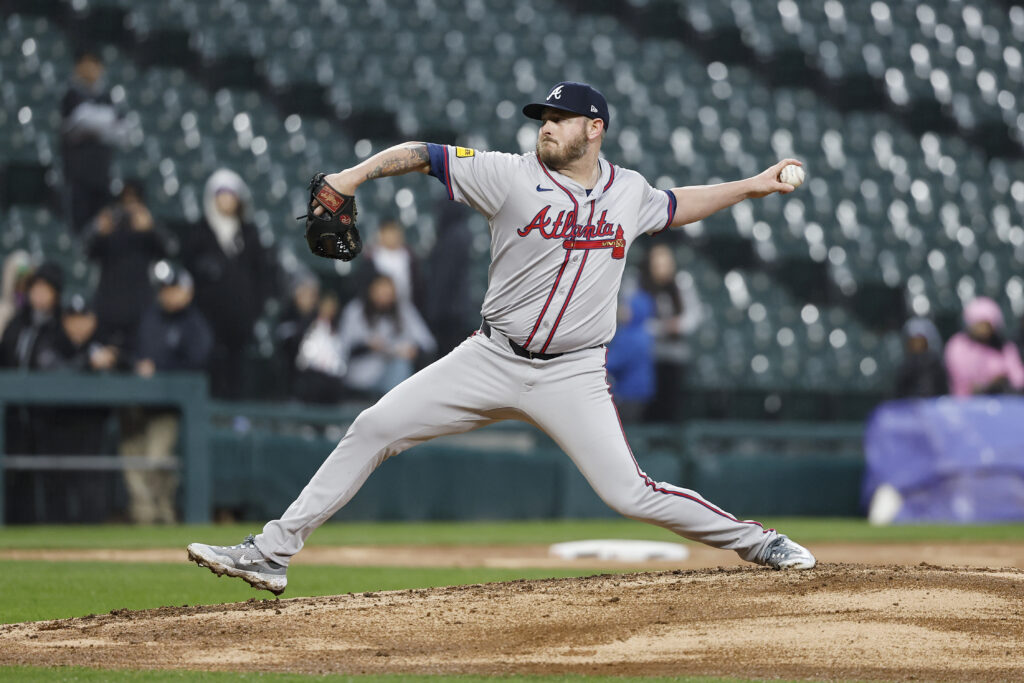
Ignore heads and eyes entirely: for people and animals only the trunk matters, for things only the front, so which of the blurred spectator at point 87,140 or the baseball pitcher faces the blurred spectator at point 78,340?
the blurred spectator at point 87,140

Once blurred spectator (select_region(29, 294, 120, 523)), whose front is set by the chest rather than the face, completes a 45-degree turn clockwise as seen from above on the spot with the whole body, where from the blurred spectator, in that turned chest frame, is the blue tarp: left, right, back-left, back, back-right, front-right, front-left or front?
back-left

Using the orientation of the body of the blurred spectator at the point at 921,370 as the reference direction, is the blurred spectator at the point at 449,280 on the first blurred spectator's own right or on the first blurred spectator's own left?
on the first blurred spectator's own right

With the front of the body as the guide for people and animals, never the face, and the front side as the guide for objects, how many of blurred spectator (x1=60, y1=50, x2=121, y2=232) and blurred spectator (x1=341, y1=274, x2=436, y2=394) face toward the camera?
2

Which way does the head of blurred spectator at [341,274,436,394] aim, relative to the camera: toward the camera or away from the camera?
toward the camera

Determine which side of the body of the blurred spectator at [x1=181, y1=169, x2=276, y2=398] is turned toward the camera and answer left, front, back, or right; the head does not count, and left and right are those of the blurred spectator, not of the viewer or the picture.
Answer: front

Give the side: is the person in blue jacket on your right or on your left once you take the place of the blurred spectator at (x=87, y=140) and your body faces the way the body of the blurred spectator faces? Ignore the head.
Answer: on your left

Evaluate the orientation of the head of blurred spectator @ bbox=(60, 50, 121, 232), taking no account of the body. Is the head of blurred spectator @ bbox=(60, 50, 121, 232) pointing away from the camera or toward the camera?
toward the camera

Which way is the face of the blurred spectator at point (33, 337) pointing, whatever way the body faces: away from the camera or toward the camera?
toward the camera

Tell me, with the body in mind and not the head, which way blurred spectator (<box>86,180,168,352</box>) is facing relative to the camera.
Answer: toward the camera

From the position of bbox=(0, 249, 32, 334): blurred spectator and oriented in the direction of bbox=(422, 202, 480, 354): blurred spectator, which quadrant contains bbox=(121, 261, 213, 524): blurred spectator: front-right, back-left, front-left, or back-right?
front-right

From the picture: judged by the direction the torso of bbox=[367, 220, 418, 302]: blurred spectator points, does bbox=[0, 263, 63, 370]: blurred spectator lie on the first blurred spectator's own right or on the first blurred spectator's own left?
on the first blurred spectator's own right

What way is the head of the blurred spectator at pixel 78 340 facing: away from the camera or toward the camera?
toward the camera

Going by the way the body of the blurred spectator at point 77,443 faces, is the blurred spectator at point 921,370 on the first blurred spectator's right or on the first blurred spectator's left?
on the first blurred spectator's left

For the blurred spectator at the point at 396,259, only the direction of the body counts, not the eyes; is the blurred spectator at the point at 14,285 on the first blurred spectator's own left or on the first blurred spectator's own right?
on the first blurred spectator's own right

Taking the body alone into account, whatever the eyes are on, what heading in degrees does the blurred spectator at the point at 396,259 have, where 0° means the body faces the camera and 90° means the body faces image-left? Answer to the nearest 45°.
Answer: approximately 0°
